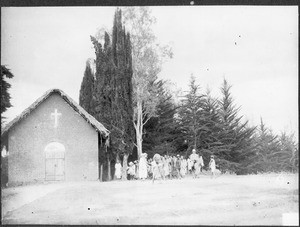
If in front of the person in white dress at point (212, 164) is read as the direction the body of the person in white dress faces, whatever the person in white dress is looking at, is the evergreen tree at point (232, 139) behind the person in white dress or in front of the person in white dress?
behind

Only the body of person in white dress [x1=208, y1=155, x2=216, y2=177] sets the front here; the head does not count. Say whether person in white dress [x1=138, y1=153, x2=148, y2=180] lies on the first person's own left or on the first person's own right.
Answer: on the first person's own right

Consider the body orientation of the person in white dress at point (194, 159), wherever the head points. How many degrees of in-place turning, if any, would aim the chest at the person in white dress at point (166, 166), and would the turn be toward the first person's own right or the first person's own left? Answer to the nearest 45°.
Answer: approximately 90° to the first person's own right

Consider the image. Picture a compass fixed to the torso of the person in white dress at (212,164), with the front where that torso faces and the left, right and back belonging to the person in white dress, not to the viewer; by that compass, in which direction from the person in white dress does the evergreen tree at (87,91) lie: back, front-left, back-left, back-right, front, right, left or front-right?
right

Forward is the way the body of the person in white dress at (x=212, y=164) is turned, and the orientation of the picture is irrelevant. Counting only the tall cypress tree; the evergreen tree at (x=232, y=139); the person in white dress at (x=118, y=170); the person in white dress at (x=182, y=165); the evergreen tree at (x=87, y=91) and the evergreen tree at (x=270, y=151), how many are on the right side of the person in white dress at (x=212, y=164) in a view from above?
4

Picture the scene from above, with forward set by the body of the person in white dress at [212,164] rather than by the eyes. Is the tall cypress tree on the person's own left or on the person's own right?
on the person's own right

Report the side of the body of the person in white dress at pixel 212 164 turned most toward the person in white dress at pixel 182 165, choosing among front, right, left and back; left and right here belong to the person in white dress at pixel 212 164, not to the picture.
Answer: right

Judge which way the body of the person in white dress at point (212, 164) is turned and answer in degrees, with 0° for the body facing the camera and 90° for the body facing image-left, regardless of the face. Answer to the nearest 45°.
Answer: approximately 0°

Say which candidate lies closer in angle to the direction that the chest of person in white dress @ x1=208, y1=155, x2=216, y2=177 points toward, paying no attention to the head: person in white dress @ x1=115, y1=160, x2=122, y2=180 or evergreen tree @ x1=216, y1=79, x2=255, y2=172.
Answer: the person in white dress
